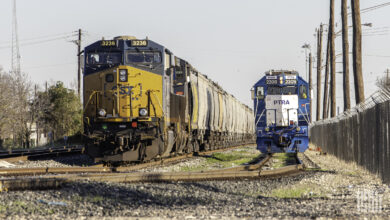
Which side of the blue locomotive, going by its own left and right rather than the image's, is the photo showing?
front

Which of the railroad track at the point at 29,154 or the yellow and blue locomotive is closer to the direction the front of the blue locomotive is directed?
the yellow and blue locomotive

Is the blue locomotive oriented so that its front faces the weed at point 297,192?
yes

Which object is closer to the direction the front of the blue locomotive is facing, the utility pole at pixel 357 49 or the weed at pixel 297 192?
the weed

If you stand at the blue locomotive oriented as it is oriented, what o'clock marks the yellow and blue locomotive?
The yellow and blue locomotive is roughly at 1 o'clock from the blue locomotive.
